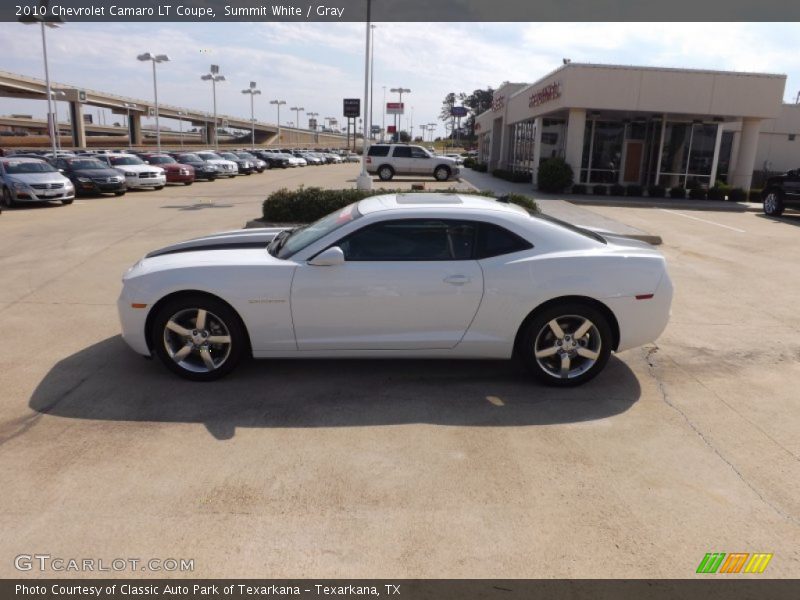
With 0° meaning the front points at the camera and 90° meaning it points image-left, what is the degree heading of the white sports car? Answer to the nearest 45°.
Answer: approximately 90°

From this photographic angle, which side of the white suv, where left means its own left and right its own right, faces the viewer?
right

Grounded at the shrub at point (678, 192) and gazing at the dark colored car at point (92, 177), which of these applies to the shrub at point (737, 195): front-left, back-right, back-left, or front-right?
back-left

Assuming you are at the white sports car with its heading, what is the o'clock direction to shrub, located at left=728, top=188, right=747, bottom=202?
The shrub is roughly at 4 o'clock from the white sports car.

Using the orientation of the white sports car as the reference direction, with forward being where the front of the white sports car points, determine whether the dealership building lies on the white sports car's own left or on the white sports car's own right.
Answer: on the white sports car's own right

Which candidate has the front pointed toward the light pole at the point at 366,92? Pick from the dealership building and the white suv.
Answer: the dealership building
